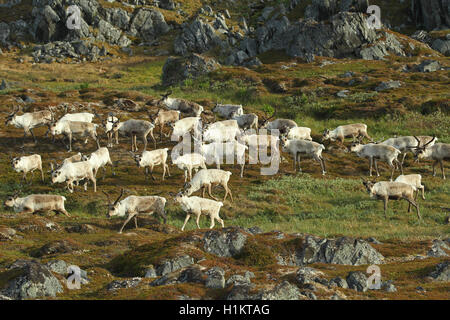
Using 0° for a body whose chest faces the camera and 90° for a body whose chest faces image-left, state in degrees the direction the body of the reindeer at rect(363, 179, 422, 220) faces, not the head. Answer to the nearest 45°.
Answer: approximately 90°

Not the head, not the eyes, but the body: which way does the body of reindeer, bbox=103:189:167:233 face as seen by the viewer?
to the viewer's left

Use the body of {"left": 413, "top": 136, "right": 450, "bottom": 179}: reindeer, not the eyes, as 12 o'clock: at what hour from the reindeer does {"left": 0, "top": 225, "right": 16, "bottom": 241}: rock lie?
The rock is roughly at 10 o'clock from the reindeer.

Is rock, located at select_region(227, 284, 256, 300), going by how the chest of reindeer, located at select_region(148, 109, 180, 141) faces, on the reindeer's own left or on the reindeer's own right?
on the reindeer's own left

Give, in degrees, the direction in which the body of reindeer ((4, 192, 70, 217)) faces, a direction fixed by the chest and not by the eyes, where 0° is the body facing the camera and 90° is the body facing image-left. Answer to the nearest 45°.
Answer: approximately 90°

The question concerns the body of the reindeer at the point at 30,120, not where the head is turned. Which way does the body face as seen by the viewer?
to the viewer's left

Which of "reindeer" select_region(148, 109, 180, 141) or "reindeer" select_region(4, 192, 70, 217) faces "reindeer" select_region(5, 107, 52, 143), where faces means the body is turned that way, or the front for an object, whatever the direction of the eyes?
"reindeer" select_region(148, 109, 180, 141)
